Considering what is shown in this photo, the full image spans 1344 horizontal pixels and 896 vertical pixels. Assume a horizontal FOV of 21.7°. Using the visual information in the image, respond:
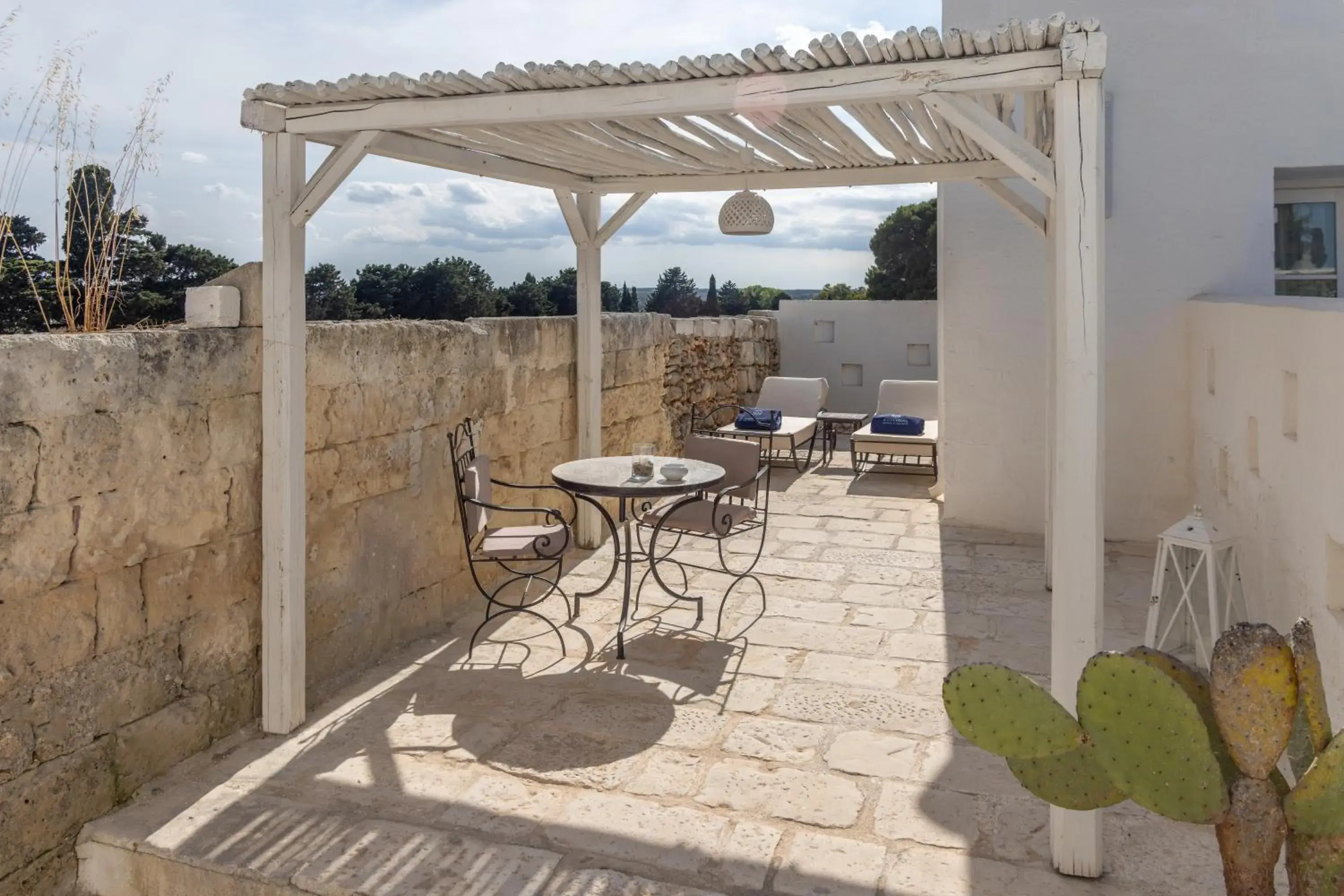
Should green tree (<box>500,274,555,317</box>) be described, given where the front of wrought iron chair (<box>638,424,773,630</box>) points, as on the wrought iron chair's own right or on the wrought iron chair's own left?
on the wrought iron chair's own right

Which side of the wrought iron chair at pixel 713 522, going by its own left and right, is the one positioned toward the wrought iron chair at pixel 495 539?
front

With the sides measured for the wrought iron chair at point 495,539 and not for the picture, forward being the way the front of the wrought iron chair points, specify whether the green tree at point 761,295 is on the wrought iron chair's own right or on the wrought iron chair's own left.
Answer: on the wrought iron chair's own left

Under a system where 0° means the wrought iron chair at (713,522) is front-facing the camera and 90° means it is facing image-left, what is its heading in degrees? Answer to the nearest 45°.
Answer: approximately 45°

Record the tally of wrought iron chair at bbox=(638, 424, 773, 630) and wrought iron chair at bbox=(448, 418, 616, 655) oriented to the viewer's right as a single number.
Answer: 1

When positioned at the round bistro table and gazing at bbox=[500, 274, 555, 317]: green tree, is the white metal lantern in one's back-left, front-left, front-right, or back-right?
back-right

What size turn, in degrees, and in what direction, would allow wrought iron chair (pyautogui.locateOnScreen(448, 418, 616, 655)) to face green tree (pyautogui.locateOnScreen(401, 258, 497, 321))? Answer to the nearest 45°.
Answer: approximately 90° to its left

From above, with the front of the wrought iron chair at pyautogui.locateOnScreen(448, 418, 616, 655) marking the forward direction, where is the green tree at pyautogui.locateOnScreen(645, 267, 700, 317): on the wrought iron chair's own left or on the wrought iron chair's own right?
on the wrought iron chair's own left

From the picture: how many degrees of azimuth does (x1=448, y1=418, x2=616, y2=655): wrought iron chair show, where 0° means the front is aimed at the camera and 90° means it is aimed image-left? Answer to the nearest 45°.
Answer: approximately 270°
